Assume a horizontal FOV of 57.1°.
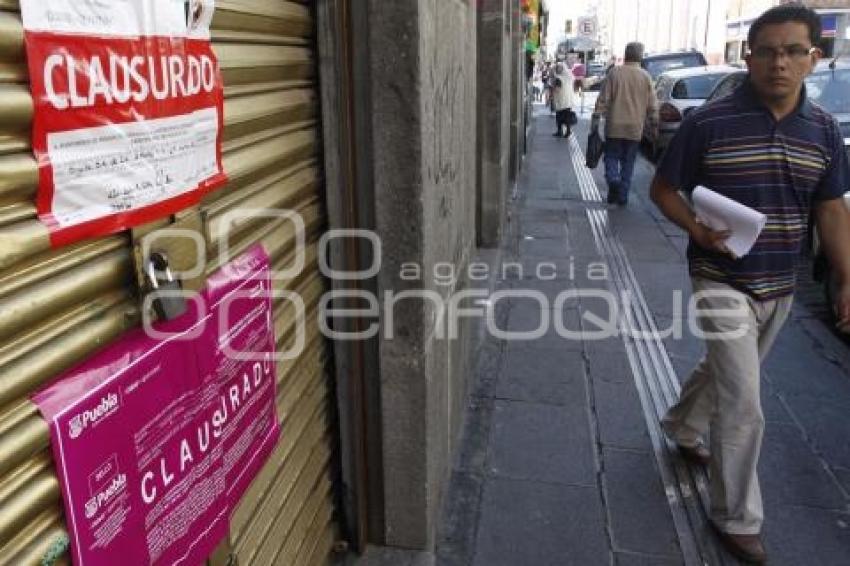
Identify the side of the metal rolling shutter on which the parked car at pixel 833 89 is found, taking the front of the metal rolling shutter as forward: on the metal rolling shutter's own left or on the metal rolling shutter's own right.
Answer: on the metal rolling shutter's own left

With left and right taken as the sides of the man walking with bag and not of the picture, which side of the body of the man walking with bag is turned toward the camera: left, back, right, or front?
back

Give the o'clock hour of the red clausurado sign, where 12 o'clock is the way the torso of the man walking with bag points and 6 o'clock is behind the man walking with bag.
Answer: The red clausurado sign is roughly at 6 o'clock from the man walking with bag.

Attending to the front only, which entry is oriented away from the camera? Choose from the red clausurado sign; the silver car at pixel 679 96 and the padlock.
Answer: the silver car

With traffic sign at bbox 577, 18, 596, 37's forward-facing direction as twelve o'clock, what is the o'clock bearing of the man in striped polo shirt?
The man in striped polo shirt is roughly at 12 o'clock from the traffic sign.

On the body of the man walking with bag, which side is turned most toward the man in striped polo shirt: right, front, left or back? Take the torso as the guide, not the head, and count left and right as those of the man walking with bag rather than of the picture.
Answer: back

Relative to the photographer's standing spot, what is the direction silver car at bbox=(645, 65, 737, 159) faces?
facing away from the viewer

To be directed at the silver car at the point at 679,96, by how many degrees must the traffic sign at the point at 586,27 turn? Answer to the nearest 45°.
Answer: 0° — it already faces it

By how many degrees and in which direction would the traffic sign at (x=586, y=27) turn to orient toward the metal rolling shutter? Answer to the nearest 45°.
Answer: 0° — it already faces it
